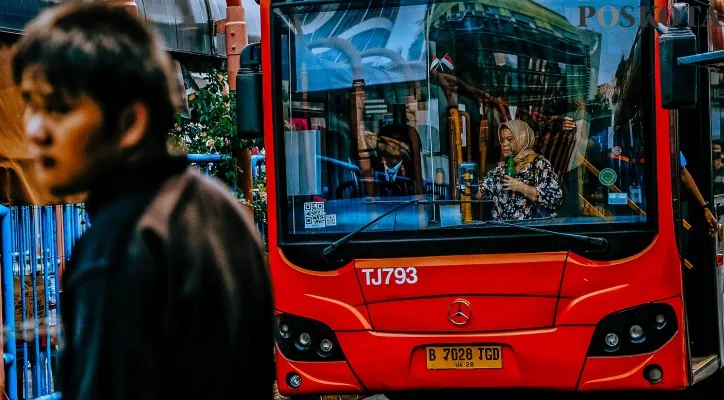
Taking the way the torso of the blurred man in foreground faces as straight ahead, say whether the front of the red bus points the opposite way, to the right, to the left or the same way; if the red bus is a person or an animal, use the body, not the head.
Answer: to the left

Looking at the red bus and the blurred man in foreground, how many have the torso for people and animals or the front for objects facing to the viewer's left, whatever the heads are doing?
1

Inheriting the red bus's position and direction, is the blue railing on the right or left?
on its right

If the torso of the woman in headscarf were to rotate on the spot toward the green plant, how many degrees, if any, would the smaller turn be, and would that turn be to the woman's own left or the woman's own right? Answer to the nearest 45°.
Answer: approximately 90° to the woman's own right

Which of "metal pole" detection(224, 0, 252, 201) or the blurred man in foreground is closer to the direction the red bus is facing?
the blurred man in foreground

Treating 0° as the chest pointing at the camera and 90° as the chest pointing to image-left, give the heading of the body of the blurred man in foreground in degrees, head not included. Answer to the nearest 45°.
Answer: approximately 90°
